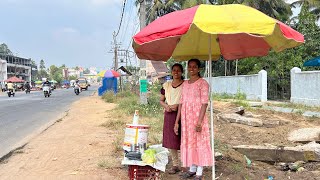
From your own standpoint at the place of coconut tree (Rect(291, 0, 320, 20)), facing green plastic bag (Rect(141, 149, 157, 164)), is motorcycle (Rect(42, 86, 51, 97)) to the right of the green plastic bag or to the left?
right

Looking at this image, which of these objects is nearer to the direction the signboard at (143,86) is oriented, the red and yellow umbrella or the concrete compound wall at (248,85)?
the red and yellow umbrella

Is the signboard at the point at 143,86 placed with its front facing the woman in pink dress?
yes

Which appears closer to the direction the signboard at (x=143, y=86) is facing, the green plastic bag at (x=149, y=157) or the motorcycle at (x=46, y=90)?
the green plastic bag

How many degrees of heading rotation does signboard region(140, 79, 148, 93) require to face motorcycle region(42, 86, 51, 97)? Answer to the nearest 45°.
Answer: approximately 135° to its right

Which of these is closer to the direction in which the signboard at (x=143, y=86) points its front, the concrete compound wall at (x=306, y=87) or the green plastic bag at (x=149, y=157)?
the green plastic bag

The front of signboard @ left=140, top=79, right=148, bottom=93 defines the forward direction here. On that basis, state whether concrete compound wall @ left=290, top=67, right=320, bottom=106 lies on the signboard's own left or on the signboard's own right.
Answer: on the signboard's own left

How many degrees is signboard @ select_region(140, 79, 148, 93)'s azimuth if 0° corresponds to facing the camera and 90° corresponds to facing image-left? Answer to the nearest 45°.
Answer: approximately 0°

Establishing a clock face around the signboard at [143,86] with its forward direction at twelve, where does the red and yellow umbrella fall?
The red and yellow umbrella is roughly at 12 o'clock from the signboard.

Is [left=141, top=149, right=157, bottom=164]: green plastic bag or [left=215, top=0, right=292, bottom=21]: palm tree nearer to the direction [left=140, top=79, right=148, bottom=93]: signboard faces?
the green plastic bag

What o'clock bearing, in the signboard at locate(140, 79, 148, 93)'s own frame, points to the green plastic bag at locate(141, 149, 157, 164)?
The green plastic bag is roughly at 12 o'clock from the signboard.
